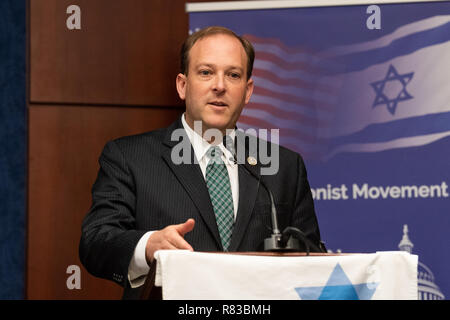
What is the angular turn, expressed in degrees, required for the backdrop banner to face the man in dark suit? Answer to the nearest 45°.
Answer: approximately 45° to its right

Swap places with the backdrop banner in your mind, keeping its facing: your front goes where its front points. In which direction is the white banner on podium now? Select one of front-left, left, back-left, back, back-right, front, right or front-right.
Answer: front

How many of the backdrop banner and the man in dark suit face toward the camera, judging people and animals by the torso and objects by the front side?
2

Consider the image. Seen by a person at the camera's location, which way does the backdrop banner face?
facing the viewer

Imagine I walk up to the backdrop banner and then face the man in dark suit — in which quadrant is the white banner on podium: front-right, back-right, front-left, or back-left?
front-left

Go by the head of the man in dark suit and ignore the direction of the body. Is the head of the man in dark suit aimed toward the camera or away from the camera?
toward the camera

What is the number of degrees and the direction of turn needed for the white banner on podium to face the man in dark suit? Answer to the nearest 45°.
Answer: approximately 180°

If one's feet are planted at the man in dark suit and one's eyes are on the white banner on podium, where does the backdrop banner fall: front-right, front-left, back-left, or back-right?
back-left

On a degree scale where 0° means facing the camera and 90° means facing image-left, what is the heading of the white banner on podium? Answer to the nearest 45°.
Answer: approximately 0°

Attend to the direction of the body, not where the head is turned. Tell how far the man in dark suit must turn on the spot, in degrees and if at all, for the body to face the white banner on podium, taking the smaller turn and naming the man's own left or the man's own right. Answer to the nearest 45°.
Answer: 0° — they already face it

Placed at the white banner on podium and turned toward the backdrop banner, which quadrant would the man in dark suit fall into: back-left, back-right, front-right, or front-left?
front-left

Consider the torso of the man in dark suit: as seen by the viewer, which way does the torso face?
toward the camera

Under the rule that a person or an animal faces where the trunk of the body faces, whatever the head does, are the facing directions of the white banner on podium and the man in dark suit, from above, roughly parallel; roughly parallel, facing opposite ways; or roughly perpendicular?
roughly parallel

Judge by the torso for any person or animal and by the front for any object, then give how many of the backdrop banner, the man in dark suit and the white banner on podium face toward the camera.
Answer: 3

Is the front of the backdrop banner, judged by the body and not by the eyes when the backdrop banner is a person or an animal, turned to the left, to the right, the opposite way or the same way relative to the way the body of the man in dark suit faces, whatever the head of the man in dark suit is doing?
the same way

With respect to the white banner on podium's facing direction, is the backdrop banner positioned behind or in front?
behind

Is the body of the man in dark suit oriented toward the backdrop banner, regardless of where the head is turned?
no

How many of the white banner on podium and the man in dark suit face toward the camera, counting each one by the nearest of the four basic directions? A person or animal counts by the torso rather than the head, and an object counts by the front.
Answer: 2

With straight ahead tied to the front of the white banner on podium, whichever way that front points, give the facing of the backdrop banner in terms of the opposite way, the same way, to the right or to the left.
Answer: the same way
